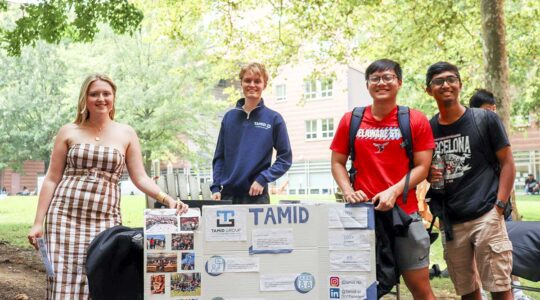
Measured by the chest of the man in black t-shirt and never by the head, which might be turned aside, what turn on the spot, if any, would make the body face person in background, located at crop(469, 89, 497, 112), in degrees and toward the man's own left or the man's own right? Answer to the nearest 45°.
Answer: approximately 135° to the man's own right

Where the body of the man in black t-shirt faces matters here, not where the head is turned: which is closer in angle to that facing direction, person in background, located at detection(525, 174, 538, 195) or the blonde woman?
the blonde woman

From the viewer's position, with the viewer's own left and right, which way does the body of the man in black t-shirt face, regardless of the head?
facing the viewer and to the left of the viewer

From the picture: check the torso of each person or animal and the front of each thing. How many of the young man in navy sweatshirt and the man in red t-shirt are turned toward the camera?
2

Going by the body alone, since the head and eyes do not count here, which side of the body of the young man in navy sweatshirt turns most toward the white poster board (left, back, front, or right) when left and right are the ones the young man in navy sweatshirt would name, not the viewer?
front

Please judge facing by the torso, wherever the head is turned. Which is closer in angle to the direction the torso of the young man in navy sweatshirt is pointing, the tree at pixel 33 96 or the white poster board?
the white poster board

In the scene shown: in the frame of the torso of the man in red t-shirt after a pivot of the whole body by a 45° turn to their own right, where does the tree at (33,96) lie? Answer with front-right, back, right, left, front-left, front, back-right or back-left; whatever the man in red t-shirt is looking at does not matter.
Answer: right

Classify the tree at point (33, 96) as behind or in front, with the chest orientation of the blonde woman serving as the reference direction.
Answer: behind

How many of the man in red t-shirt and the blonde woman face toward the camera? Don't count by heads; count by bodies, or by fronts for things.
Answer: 2

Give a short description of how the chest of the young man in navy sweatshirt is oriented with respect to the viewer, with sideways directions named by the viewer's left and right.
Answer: facing the viewer

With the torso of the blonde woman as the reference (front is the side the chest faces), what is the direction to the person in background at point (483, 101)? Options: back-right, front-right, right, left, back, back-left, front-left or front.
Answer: left

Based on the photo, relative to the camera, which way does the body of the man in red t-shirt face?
toward the camera

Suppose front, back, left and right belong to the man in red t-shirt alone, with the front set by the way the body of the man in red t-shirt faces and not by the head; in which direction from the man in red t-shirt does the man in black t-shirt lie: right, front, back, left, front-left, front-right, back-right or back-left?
back-left

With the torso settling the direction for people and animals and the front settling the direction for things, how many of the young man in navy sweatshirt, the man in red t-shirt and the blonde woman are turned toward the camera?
3
